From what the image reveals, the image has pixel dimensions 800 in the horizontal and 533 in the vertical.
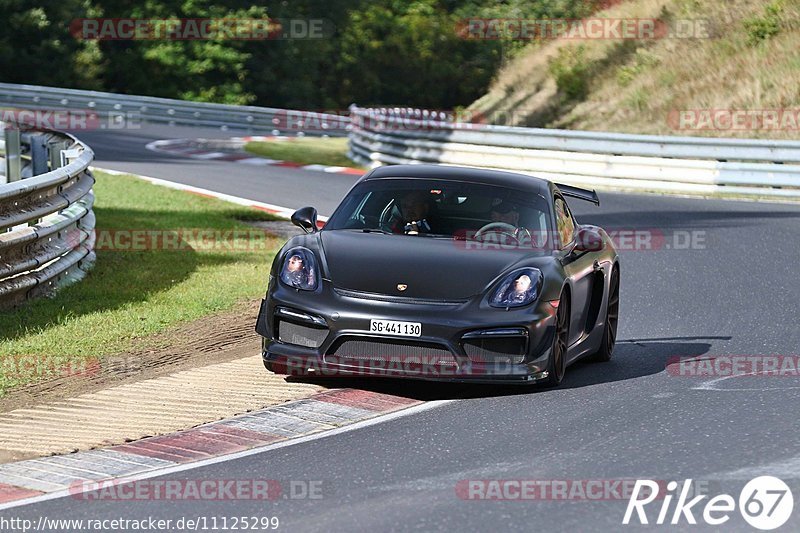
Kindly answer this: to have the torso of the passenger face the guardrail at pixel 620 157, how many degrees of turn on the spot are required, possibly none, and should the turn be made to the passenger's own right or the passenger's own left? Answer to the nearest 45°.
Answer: approximately 180°

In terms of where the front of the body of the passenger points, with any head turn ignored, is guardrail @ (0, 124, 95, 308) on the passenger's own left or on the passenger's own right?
on the passenger's own right

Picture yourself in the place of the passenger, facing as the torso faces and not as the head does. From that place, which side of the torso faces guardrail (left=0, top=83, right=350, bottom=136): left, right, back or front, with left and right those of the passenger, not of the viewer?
back

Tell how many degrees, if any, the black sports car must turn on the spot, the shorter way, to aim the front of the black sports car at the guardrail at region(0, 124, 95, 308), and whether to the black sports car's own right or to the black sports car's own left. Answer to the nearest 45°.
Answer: approximately 135° to the black sports car's own right

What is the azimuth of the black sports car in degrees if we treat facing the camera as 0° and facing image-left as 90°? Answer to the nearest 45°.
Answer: approximately 0°

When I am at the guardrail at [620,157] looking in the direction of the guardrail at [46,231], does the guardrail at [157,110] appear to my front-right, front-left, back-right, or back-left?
back-right
